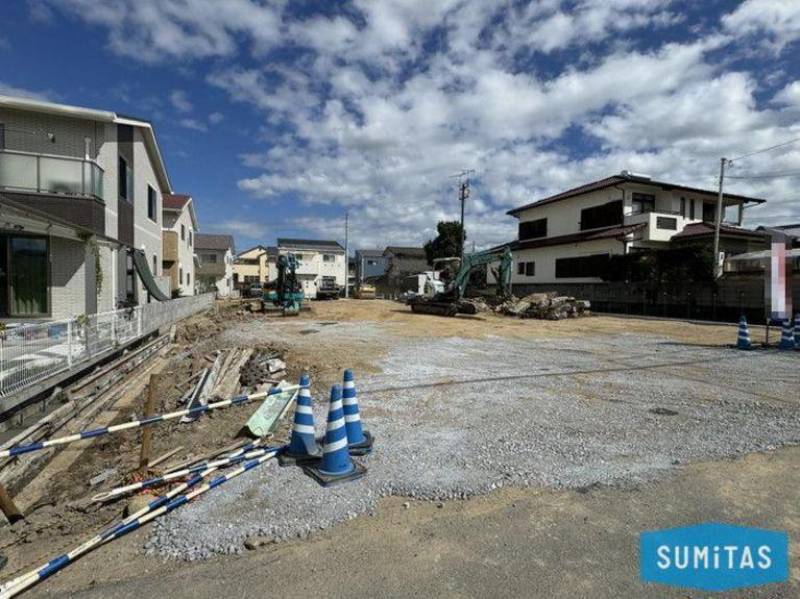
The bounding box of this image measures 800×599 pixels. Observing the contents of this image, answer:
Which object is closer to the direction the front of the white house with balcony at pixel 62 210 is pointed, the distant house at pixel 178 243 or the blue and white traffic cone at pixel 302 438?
the blue and white traffic cone

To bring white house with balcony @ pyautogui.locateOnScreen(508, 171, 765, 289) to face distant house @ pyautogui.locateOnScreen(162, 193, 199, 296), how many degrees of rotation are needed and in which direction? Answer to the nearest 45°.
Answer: approximately 90° to its right

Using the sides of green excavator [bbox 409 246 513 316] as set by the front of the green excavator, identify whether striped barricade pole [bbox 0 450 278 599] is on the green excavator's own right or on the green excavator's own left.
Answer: on the green excavator's own right

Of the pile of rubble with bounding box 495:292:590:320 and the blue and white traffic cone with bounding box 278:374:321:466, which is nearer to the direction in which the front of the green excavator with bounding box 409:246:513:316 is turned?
the pile of rubble

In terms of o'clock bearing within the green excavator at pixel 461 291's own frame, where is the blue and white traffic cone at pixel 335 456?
The blue and white traffic cone is roughly at 3 o'clock from the green excavator.

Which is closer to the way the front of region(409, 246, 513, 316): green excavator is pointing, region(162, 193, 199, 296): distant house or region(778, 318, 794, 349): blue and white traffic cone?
the blue and white traffic cone

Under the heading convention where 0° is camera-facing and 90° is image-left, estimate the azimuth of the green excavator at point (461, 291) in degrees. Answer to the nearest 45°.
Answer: approximately 270°

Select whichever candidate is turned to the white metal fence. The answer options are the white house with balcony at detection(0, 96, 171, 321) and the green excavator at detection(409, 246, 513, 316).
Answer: the white house with balcony

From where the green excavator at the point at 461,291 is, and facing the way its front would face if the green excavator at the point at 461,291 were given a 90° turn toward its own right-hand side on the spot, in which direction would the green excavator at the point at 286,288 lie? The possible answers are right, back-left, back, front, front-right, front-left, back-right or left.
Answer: right

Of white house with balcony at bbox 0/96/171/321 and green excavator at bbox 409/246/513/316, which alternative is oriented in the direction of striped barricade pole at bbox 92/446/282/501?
the white house with balcony

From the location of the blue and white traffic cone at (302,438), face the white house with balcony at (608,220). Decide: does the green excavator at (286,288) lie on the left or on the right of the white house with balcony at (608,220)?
left

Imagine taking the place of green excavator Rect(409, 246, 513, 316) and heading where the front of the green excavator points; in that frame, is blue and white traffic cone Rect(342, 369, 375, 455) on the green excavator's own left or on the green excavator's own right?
on the green excavator's own right

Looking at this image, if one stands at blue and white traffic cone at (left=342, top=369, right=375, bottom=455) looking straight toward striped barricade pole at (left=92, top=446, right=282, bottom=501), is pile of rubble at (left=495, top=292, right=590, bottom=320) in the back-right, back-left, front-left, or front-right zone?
back-right
